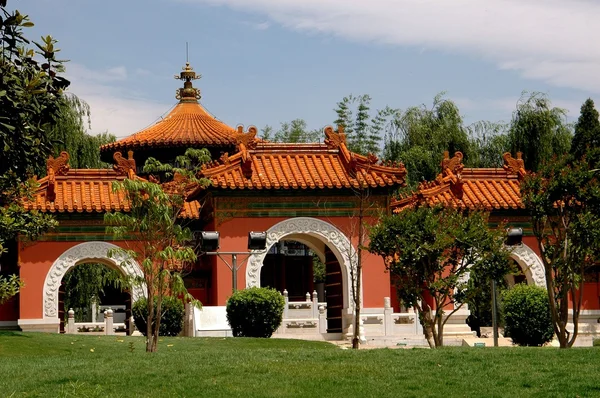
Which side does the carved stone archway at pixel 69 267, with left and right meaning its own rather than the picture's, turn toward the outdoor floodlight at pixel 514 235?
left

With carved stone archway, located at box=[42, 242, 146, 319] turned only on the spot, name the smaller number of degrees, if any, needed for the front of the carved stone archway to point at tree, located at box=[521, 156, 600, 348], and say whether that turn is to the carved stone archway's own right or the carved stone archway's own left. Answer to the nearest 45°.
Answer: approximately 45° to the carved stone archway's own left

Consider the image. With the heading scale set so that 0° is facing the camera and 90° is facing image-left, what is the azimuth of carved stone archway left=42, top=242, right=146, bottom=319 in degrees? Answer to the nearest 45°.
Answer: approximately 0°

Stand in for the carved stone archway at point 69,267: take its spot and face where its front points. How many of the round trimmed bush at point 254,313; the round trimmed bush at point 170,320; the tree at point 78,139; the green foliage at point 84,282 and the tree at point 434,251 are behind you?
2

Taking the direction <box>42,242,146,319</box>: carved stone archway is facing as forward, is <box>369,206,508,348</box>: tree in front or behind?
in front

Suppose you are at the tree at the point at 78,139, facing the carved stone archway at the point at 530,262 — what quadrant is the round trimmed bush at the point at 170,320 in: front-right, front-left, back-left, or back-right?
front-right

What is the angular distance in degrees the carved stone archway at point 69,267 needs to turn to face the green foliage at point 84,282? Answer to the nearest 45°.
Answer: approximately 180°

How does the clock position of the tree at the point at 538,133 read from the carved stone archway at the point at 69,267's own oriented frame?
The tree is roughly at 8 o'clock from the carved stone archway.

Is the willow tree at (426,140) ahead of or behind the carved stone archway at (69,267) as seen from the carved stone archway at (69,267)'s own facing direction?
behind

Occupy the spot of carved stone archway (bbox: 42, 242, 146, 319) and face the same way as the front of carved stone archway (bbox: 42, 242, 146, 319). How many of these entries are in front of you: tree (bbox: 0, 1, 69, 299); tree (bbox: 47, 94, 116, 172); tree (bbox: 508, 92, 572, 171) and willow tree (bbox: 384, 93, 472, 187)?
1

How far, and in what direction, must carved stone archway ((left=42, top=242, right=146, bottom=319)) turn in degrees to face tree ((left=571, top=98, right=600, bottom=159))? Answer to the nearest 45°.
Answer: approximately 90° to its left

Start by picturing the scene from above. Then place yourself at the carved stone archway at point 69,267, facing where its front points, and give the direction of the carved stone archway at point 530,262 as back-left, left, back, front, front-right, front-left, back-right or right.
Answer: left

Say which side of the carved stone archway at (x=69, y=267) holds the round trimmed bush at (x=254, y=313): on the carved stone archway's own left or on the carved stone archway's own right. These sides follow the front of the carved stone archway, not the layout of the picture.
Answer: on the carved stone archway's own left

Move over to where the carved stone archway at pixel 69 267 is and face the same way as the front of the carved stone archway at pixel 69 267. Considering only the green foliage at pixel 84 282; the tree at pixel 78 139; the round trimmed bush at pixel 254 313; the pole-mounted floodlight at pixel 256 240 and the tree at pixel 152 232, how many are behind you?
2

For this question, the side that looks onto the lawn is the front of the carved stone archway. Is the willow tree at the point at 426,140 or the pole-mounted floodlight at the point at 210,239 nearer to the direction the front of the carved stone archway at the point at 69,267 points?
the pole-mounted floodlight
